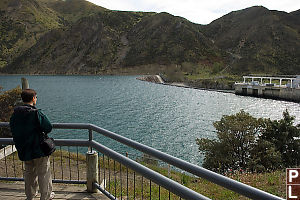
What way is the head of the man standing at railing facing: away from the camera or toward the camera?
away from the camera

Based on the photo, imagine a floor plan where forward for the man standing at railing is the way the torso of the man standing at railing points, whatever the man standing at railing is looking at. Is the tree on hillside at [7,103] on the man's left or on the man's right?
on the man's left

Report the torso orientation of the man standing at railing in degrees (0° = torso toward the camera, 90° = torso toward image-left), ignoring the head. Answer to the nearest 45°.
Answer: approximately 225°

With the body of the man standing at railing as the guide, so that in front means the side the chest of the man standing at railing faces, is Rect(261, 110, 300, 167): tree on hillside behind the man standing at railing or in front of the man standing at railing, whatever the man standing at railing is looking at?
in front
